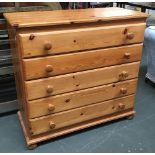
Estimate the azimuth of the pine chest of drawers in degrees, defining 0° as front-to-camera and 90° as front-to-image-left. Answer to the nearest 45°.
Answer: approximately 315°
